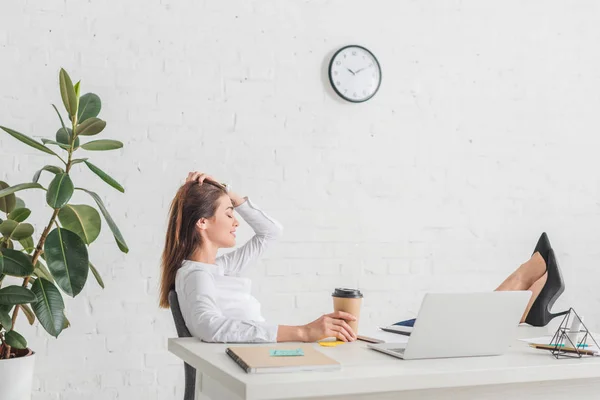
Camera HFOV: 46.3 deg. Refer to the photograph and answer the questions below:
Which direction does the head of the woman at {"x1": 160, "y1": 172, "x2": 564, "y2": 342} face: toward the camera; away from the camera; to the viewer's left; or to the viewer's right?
to the viewer's right

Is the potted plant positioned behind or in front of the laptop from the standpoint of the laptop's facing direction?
in front

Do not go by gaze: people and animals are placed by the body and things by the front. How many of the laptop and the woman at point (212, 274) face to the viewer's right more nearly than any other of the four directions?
1

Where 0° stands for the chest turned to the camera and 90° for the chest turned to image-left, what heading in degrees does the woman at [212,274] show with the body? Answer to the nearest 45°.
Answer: approximately 270°

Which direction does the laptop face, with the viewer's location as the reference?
facing away from the viewer and to the left of the viewer

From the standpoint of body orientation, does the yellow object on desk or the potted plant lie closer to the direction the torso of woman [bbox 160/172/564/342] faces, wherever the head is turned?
the yellow object on desk
